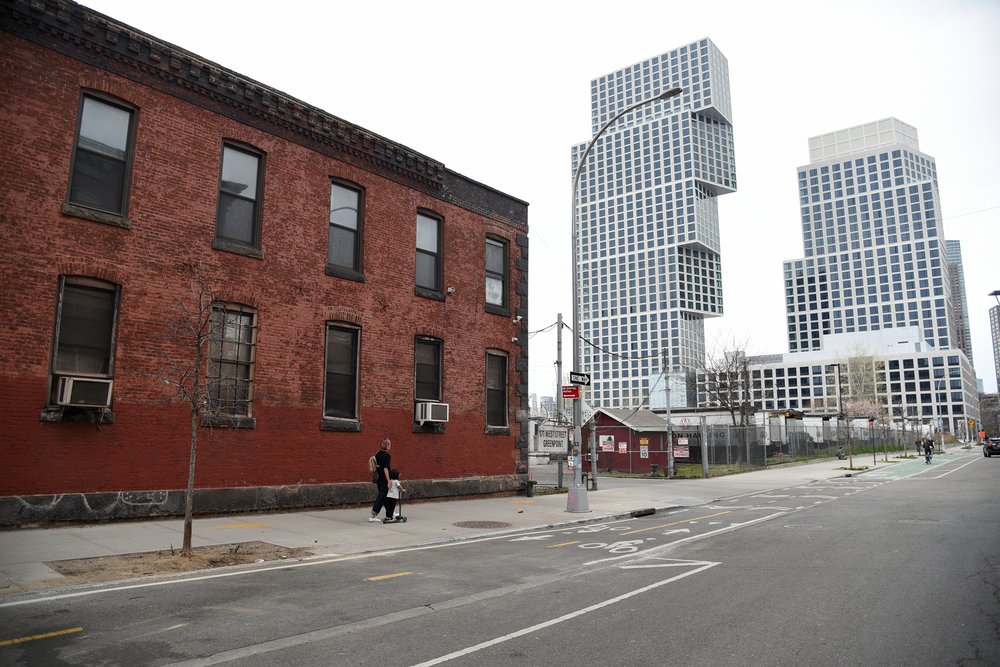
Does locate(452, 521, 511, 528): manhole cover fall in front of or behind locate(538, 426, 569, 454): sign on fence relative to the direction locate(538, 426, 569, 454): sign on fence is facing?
in front

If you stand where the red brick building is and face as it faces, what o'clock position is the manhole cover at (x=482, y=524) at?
The manhole cover is roughly at 11 o'clock from the red brick building.

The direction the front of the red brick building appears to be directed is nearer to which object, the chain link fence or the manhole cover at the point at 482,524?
the manhole cover

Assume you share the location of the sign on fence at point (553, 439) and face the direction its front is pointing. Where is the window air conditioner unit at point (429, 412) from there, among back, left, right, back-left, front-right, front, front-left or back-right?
front-right

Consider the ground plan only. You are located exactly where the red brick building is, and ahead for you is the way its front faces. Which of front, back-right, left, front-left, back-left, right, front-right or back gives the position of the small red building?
left

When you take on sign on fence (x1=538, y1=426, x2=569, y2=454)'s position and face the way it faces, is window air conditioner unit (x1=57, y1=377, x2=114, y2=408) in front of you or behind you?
in front

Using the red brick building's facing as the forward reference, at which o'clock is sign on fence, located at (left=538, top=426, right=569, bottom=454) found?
The sign on fence is roughly at 10 o'clock from the red brick building.

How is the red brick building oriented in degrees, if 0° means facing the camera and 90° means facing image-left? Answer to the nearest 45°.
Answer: approximately 315°

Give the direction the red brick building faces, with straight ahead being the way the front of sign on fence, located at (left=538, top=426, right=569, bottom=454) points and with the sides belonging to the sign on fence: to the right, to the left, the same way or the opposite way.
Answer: to the left

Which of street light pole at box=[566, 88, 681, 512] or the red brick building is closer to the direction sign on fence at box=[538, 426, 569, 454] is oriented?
the street light pole

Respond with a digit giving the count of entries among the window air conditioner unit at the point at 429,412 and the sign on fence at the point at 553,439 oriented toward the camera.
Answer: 1

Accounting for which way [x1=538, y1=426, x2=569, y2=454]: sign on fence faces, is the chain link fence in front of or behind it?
behind
